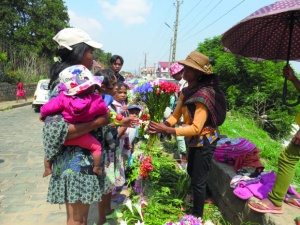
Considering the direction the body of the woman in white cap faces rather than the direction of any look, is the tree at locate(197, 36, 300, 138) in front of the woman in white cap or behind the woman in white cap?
in front

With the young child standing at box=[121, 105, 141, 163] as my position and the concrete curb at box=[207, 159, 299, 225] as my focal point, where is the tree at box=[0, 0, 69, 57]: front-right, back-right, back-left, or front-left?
back-left

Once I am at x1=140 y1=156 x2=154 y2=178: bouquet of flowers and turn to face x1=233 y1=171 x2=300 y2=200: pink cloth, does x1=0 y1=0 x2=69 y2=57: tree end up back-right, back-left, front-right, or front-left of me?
back-left

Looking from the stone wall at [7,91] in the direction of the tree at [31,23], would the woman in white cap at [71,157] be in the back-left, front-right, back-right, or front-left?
back-right

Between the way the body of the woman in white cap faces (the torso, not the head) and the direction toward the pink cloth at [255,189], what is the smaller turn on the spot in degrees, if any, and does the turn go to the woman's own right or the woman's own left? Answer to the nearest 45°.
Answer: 0° — they already face it

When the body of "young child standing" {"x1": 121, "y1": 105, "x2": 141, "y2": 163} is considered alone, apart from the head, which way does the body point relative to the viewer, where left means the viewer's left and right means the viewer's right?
facing the viewer and to the right of the viewer

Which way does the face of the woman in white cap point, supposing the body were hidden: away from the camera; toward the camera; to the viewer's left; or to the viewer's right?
to the viewer's right

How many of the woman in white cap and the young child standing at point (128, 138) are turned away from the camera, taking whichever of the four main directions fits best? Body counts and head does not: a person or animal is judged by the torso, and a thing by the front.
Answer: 0

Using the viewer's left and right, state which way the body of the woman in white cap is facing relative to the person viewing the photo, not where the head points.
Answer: facing to the right of the viewer
